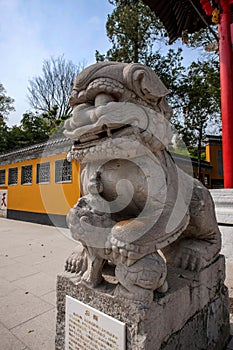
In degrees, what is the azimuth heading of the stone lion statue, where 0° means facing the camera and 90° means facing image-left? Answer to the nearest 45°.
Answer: approximately 45°

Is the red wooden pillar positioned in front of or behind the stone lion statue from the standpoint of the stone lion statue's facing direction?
behind
